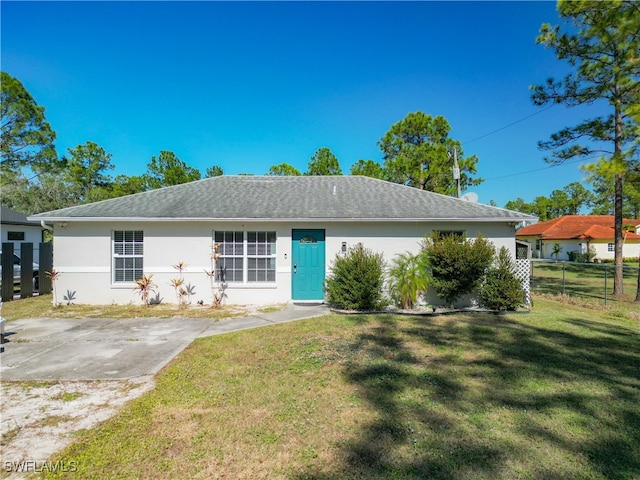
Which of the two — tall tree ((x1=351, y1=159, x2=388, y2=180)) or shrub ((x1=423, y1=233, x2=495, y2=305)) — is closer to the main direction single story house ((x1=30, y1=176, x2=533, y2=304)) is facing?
the shrub

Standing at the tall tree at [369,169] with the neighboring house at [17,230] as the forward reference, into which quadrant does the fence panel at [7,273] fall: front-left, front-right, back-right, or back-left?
front-left

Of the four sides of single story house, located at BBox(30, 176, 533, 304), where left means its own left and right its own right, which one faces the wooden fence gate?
right

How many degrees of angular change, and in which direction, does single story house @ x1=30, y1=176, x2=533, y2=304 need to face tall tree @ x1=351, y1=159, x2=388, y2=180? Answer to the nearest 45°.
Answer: approximately 135° to its left

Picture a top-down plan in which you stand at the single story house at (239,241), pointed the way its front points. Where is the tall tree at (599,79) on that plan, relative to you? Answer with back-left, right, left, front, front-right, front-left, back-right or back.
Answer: left

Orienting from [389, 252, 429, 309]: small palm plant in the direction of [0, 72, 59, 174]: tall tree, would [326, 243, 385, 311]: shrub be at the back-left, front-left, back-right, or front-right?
front-left

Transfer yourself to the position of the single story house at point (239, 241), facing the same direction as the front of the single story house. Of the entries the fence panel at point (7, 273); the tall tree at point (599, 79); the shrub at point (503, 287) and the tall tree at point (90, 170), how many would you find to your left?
2

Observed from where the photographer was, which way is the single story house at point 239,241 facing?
facing the viewer

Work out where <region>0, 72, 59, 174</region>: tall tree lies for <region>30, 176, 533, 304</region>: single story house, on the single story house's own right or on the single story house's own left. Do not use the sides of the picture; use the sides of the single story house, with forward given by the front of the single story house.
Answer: on the single story house's own right

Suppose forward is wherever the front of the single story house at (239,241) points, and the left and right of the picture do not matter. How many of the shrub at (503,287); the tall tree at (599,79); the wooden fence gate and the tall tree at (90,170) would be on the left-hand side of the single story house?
2

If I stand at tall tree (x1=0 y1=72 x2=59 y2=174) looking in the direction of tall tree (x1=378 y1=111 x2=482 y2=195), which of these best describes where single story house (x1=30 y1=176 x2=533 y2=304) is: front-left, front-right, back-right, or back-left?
front-right

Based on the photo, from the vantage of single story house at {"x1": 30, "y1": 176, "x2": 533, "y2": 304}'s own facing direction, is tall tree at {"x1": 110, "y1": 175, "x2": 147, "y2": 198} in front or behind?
behind

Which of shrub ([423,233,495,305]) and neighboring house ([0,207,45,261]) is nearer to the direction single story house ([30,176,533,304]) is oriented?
the shrub

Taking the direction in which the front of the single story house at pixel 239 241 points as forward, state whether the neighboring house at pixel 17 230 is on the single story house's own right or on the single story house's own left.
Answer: on the single story house's own right

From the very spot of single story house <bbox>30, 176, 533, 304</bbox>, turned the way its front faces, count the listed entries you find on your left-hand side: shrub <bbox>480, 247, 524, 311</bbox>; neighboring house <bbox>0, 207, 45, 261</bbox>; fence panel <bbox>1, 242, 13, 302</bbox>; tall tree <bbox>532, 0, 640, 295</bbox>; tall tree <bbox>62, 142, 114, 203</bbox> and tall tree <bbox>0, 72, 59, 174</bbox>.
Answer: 2
